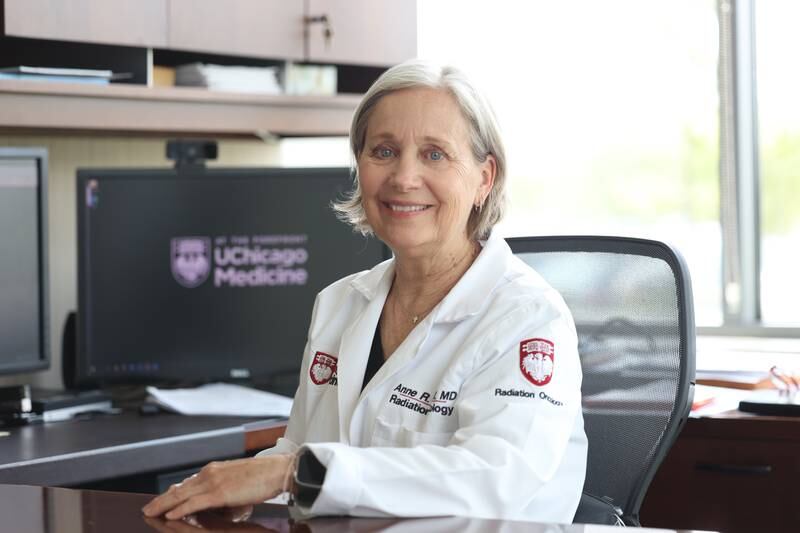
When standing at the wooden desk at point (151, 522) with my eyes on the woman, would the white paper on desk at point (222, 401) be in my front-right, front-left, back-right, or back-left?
front-left

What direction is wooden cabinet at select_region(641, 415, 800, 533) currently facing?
toward the camera

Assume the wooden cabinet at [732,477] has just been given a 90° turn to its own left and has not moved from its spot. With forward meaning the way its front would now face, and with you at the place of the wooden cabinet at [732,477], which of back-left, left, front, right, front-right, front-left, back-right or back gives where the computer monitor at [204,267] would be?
back

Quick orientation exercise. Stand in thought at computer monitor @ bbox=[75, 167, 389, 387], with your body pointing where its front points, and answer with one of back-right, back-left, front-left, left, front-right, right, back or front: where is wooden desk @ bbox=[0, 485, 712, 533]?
front

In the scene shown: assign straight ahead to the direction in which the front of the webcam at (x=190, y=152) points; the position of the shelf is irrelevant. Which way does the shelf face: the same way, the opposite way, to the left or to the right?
the same way

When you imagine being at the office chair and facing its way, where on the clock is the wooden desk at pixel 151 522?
The wooden desk is roughly at 12 o'clock from the office chair.

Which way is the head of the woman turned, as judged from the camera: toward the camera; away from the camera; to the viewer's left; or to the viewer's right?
toward the camera

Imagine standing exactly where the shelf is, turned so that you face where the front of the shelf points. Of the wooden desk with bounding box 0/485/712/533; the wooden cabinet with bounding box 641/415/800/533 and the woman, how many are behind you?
0

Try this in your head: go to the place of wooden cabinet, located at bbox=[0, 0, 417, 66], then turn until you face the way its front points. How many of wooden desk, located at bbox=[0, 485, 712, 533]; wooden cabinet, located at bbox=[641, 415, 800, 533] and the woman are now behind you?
0

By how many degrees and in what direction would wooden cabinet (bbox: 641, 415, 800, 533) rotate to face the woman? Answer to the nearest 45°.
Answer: approximately 45° to its right

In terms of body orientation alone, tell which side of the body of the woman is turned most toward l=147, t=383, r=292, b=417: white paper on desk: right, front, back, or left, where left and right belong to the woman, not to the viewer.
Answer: right

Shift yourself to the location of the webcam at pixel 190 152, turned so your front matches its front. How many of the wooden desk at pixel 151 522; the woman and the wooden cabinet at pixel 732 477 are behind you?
0

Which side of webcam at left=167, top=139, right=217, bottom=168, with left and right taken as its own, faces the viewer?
front

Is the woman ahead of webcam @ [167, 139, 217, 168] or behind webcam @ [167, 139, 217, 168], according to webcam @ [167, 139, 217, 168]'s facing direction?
ahead

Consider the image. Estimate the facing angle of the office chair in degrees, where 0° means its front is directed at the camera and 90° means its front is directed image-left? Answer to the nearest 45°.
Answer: approximately 45°

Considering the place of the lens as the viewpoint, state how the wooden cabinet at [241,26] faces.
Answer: facing the viewer
